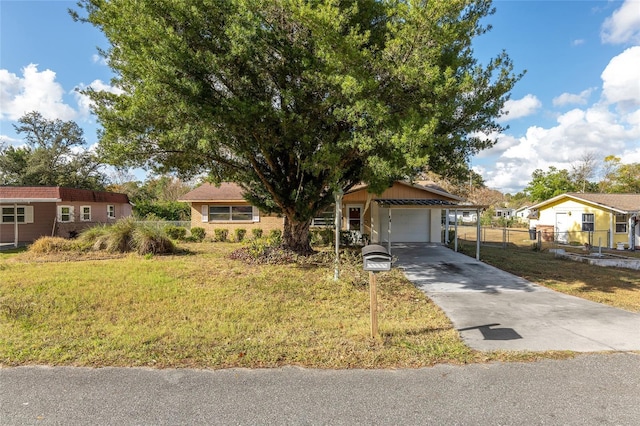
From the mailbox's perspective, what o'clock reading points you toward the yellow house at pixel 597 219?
The yellow house is roughly at 7 o'clock from the mailbox.

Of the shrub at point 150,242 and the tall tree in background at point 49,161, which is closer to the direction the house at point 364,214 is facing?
the shrub

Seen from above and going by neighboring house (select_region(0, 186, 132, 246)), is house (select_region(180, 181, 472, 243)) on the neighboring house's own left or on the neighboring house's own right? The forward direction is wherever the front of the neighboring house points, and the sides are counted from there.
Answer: on the neighboring house's own left

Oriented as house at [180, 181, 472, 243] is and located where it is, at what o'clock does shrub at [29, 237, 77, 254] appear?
The shrub is roughly at 2 o'clock from the house.

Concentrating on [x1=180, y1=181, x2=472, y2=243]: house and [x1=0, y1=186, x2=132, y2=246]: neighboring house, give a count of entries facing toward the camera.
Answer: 2

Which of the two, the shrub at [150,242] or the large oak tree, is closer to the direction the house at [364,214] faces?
the large oak tree

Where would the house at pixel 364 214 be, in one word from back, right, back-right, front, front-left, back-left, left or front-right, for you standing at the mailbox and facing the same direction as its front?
back

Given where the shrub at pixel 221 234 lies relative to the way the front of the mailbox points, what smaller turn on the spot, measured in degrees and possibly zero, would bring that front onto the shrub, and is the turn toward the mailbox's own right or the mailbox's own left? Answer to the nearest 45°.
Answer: approximately 135° to the mailbox's own right

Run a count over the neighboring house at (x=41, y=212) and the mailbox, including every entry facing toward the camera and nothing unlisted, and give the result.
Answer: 2

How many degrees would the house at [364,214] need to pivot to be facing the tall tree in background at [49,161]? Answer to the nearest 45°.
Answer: approximately 135° to its right

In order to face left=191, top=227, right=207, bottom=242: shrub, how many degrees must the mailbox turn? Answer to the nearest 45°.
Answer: approximately 135° to its right

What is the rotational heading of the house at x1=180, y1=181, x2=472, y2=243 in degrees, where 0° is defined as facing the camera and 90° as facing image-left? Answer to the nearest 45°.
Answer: approximately 0°
